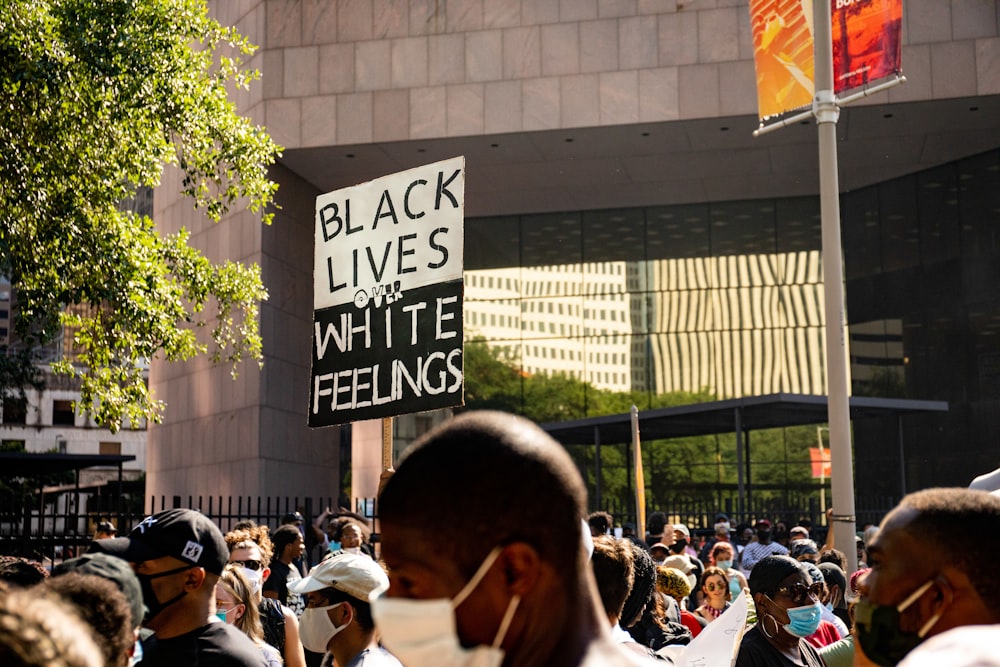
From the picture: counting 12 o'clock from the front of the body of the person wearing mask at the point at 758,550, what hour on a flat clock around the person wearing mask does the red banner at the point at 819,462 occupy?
The red banner is roughly at 6 o'clock from the person wearing mask.

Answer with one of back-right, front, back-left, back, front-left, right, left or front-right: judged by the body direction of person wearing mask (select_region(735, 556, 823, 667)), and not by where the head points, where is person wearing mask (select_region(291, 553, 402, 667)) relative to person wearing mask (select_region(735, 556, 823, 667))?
right

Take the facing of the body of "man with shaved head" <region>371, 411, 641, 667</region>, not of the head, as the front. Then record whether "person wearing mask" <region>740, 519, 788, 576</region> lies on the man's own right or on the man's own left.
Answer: on the man's own right

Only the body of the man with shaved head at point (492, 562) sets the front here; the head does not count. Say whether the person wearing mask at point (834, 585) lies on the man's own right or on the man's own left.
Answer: on the man's own right

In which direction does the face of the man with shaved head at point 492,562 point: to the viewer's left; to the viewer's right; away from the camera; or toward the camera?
to the viewer's left

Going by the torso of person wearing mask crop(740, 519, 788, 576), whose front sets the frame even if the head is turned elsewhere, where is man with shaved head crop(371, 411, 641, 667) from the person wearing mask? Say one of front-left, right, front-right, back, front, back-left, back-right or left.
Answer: front

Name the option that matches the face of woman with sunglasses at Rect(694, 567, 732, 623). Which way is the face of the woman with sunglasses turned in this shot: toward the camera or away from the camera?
toward the camera

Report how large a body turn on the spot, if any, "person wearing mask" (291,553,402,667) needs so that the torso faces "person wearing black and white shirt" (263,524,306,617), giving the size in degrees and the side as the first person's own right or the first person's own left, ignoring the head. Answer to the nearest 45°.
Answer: approximately 90° to the first person's own right

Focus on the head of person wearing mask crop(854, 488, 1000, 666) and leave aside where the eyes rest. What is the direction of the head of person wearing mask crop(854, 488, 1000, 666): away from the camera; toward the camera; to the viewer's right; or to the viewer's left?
to the viewer's left

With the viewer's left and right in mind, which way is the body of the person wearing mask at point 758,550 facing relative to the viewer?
facing the viewer

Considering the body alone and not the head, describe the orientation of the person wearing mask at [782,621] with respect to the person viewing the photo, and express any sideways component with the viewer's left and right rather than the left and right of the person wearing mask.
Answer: facing the viewer and to the right of the viewer
